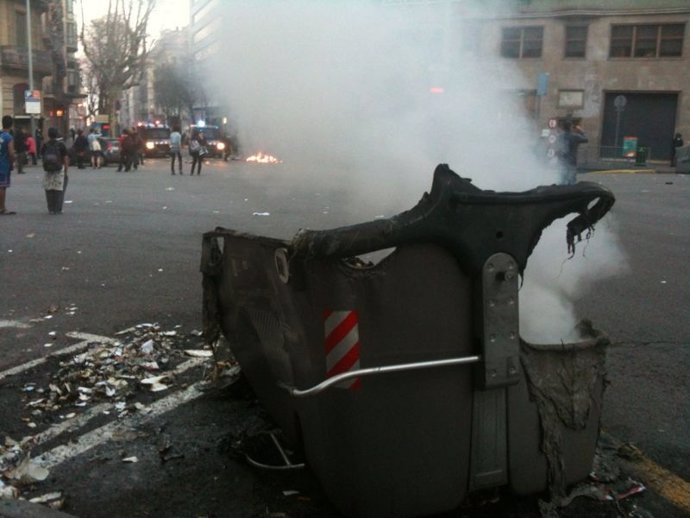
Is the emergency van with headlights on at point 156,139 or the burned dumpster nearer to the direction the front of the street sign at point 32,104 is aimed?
the burned dumpster

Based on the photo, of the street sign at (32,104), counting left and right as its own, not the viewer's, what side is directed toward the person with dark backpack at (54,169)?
front

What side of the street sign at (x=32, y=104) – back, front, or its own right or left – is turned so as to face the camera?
front

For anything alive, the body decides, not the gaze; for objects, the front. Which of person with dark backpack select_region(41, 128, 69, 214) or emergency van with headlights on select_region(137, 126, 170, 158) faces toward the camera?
the emergency van with headlights on

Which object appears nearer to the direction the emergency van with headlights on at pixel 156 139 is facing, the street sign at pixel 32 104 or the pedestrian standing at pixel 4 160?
the pedestrian standing

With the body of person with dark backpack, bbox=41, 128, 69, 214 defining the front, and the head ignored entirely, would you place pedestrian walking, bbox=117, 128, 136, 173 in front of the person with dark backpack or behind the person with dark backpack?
in front

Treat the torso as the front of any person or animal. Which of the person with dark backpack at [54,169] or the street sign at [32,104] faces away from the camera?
the person with dark backpack

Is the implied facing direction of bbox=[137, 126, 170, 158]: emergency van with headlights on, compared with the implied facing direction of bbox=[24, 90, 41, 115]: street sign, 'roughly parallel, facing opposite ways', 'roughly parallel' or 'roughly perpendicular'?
roughly parallel

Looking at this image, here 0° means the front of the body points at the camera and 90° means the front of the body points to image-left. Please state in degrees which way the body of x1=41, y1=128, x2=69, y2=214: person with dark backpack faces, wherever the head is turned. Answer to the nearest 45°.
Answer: approximately 180°

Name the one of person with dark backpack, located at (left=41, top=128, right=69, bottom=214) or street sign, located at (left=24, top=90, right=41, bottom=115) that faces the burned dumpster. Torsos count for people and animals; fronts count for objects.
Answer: the street sign

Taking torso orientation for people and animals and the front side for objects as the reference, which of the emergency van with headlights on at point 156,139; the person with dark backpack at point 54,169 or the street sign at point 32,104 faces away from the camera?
the person with dark backpack

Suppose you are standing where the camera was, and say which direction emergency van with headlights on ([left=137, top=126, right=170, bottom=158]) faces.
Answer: facing the viewer

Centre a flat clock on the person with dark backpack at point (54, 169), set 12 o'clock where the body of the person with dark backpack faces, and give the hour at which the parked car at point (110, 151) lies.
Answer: The parked car is roughly at 12 o'clock from the person with dark backpack.

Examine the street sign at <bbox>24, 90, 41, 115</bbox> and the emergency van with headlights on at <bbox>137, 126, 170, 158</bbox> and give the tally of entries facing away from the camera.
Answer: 0

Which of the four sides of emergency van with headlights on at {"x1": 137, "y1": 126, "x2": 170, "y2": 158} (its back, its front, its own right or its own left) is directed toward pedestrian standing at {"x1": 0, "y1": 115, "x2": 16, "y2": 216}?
front

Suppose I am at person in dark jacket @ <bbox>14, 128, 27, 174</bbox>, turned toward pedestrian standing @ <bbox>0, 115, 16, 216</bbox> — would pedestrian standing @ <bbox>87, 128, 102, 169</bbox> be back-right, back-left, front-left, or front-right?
back-left

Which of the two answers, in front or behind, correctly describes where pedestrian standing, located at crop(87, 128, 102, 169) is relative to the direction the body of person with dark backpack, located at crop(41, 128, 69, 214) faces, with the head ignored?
in front
